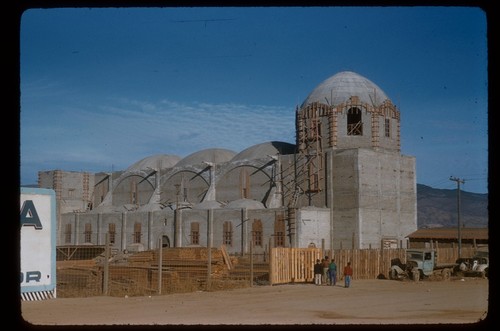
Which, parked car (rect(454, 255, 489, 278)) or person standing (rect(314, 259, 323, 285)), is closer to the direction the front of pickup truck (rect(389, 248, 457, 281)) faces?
the person standing

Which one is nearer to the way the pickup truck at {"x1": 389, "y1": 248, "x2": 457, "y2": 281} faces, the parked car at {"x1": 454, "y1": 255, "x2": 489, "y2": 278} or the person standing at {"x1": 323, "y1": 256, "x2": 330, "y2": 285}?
the person standing

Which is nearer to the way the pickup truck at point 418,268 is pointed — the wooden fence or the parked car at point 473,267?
the wooden fence

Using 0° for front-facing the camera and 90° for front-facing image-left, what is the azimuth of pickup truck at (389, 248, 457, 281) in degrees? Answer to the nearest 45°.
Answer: approximately 45°

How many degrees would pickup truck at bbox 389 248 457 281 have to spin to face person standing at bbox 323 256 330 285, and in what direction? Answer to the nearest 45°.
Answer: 0° — it already faces them

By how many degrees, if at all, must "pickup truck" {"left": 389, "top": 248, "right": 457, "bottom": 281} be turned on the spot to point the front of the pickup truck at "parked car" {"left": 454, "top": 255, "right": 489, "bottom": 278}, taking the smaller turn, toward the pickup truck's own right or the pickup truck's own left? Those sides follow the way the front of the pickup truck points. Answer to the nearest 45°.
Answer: approximately 180°

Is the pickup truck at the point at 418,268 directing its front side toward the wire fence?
yes

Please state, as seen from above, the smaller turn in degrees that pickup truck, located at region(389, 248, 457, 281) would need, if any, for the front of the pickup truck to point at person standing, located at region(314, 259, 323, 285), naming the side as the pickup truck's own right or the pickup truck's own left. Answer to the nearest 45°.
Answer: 0° — it already faces them
